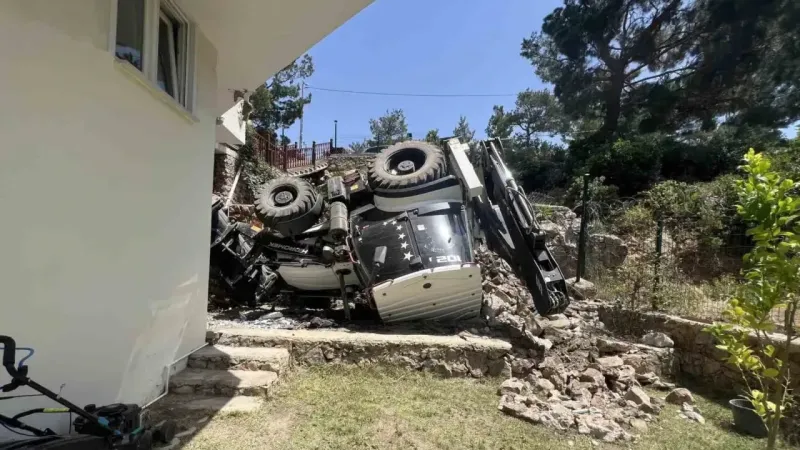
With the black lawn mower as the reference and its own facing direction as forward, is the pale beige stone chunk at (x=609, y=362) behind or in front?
in front

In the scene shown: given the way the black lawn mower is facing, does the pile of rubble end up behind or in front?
in front

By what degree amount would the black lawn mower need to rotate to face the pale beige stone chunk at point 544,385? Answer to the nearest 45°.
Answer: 0° — it already faces it

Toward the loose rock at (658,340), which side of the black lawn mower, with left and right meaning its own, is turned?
front

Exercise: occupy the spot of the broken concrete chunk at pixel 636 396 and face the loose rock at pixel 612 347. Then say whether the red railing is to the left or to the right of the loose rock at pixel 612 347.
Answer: left

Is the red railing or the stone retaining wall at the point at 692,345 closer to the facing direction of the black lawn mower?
the stone retaining wall

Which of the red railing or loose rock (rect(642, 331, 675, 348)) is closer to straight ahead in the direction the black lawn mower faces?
the loose rock

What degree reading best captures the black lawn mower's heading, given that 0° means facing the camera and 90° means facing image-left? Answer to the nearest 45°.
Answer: approximately 270°

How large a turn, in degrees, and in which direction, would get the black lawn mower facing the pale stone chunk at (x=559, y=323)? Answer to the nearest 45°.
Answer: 0° — it already faces it

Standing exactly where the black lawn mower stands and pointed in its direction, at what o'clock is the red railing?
The red railing is roughly at 10 o'clock from the black lawn mower.

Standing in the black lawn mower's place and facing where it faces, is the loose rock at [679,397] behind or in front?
in front
